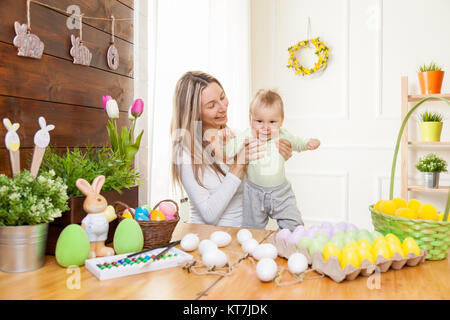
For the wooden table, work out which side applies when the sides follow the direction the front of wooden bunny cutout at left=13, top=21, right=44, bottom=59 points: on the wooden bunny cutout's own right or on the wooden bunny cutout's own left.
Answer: on the wooden bunny cutout's own left

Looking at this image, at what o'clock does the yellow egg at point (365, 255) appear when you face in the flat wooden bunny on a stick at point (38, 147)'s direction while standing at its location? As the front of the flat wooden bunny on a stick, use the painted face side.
The yellow egg is roughly at 10 o'clock from the flat wooden bunny on a stick.

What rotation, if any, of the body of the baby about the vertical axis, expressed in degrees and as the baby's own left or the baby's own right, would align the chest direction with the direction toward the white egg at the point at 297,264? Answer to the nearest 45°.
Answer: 0° — they already face it

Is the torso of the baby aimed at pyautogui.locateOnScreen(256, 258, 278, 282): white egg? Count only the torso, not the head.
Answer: yes

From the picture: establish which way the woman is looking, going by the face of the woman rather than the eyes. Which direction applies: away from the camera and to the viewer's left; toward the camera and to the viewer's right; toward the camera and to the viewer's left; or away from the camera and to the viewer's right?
toward the camera and to the viewer's right
